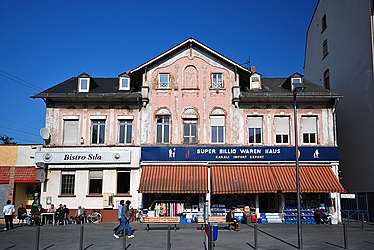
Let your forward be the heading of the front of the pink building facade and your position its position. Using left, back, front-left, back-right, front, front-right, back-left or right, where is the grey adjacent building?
left

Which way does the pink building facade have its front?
toward the camera

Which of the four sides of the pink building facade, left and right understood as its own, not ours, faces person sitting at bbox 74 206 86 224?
right

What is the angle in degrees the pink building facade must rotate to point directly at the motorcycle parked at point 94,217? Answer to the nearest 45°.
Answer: approximately 90° to its right

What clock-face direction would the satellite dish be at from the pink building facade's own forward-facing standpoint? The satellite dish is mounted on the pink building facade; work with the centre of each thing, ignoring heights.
The satellite dish is roughly at 3 o'clock from the pink building facade.
